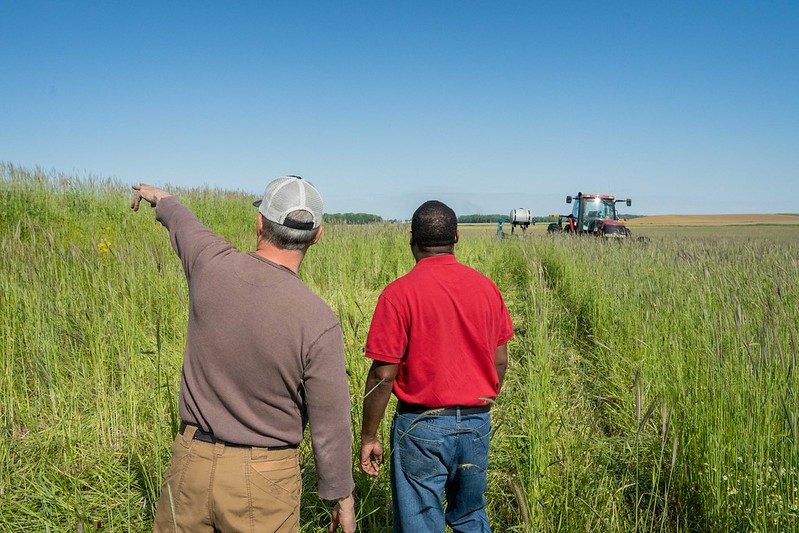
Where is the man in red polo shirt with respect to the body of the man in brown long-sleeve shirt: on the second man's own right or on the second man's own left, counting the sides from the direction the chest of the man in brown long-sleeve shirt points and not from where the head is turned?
on the second man's own right

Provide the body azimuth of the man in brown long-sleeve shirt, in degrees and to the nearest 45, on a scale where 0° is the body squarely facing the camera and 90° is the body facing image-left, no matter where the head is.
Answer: approximately 180°

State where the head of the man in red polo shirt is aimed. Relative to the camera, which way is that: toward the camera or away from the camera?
away from the camera
